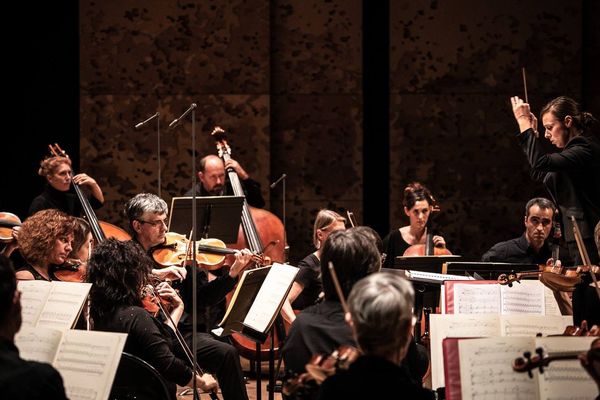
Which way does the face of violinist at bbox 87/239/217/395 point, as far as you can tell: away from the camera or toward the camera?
away from the camera

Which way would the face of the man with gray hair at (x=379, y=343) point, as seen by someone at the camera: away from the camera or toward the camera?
away from the camera

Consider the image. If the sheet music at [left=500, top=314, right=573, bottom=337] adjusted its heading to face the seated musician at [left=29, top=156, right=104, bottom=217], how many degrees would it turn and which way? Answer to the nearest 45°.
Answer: approximately 135° to its right

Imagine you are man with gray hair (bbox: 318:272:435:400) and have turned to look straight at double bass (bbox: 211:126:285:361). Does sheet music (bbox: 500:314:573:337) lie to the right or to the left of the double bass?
right

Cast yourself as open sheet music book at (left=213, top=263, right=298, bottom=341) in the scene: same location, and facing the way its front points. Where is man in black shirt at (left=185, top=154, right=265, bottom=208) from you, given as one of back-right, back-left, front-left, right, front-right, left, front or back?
back-right

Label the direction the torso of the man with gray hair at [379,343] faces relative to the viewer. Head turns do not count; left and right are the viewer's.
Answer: facing away from the viewer

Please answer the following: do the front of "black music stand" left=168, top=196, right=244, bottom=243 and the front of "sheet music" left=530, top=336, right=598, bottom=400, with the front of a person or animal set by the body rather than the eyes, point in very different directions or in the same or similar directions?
very different directions

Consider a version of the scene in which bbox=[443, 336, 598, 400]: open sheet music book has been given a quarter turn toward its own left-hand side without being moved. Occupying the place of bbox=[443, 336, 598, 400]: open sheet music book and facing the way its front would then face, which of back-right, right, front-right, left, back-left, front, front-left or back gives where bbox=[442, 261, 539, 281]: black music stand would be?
left

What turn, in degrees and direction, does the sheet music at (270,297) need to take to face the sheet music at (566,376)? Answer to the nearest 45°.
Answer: approximately 90° to its left

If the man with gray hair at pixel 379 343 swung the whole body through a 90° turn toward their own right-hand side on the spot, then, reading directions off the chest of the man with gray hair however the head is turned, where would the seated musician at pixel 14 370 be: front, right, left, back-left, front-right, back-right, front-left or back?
back

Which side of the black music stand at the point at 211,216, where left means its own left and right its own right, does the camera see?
back

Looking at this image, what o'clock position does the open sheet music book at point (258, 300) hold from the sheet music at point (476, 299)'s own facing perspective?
The open sheet music book is roughly at 3 o'clock from the sheet music.
